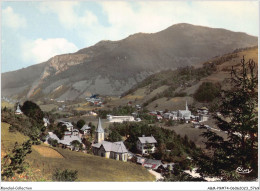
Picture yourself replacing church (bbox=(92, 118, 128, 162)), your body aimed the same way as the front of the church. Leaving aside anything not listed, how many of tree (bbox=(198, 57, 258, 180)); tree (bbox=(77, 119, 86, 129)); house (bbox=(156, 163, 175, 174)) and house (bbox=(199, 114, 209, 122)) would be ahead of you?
1

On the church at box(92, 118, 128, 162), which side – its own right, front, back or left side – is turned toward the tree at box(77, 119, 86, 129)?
front

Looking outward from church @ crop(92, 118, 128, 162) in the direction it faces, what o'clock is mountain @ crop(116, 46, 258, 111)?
The mountain is roughly at 4 o'clock from the church.

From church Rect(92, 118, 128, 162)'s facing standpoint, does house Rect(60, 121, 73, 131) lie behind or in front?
in front

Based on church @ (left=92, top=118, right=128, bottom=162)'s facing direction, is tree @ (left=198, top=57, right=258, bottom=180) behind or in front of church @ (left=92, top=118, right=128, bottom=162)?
behind

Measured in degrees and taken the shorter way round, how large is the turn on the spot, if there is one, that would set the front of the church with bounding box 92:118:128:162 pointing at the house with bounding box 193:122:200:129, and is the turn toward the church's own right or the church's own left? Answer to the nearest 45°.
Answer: approximately 135° to the church's own right

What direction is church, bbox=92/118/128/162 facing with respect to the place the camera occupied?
facing away from the viewer and to the left of the viewer

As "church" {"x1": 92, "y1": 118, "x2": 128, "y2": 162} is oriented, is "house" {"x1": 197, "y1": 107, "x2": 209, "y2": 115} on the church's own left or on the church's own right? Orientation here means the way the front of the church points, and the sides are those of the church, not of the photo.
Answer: on the church's own right
